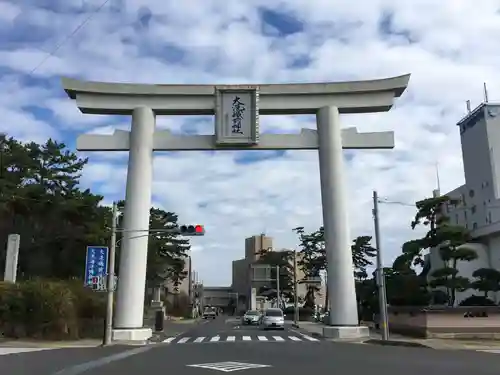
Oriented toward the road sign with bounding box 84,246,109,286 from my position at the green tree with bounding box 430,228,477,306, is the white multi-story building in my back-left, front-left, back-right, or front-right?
back-right

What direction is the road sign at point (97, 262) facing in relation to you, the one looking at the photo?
facing the viewer

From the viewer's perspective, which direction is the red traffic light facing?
toward the camera

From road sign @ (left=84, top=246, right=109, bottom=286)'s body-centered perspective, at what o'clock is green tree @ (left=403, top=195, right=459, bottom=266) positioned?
The green tree is roughly at 9 o'clock from the road sign.

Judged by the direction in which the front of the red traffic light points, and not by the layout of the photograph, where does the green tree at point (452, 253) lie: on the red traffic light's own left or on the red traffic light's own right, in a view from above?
on the red traffic light's own left

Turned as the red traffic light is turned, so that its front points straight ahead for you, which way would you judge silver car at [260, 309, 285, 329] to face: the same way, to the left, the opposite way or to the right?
the same way

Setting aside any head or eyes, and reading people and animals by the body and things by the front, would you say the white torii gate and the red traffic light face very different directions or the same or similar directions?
same or similar directions

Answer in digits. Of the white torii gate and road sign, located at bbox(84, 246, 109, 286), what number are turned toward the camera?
2

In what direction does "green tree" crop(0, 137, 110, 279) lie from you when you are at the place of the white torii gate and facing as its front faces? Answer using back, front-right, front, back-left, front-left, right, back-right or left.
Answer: back-right

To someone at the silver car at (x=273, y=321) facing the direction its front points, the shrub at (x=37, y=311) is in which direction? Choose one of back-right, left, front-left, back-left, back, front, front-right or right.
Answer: front-right

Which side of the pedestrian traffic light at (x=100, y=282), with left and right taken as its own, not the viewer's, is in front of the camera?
front

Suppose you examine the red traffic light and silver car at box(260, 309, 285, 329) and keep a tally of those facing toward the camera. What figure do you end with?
2

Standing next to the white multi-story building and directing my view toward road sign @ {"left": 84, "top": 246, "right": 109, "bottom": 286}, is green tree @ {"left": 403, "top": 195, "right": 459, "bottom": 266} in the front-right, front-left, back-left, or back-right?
front-left

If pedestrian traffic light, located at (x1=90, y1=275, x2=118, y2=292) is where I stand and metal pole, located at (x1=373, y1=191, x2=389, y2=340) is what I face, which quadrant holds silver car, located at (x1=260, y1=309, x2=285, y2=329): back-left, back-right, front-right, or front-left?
front-left

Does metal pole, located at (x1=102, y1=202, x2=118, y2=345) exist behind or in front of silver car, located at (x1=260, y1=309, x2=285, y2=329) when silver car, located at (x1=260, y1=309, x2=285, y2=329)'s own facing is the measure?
in front
